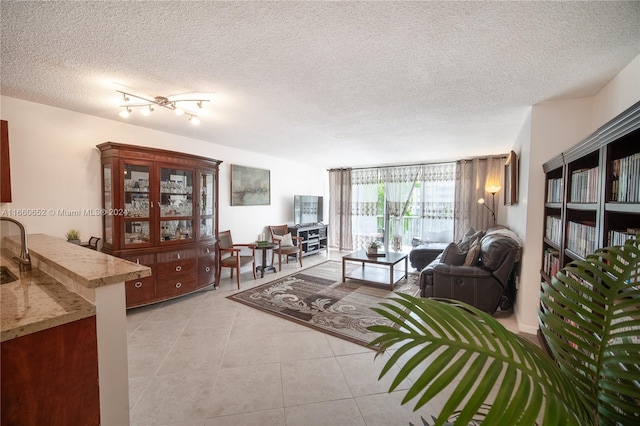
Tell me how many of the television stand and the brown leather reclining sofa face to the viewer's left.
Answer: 1

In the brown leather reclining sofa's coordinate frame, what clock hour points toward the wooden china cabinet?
The wooden china cabinet is roughly at 11 o'clock from the brown leather reclining sofa.

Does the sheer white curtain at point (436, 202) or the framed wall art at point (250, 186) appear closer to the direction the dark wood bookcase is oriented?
the framed wall art

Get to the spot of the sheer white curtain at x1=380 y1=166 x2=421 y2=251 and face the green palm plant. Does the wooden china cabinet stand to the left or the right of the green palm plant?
right

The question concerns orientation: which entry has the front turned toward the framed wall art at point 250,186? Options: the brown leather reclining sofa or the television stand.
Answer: the brown leather reclining sofa

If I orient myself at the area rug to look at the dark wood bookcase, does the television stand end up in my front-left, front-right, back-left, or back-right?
back-left

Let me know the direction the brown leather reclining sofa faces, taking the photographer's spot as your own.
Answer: facing to the left of the viewer

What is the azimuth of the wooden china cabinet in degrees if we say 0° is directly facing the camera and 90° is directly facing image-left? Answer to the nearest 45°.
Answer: approximately 315°

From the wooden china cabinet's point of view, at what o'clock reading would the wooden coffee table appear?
The wooden coffee table is roughly at 11 o'clock from the wooden china cabinet.

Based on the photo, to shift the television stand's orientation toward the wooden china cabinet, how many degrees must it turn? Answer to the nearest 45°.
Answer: approximately 90° to its right

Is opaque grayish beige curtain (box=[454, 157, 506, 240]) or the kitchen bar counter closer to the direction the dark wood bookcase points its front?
the kitchen bar counter

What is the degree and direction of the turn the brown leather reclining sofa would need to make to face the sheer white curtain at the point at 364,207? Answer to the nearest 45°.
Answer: approximately 45° to its right

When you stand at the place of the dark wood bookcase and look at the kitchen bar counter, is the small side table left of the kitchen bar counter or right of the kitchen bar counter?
right

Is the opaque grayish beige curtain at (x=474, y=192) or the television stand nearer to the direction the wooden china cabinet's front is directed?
the opaque grayish beige curtain
